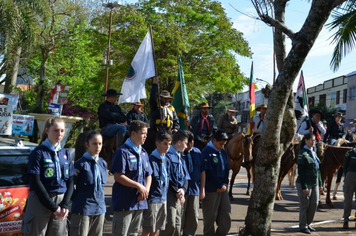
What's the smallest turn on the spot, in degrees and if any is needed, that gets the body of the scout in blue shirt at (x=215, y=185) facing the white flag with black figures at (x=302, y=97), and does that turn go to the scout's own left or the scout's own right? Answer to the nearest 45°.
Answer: approximately 90° to the scout's own left

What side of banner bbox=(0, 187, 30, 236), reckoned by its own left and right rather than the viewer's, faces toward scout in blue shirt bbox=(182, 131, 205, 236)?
left

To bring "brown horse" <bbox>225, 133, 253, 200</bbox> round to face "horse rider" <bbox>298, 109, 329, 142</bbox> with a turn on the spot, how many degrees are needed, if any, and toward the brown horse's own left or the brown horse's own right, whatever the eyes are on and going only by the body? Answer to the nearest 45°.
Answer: approximately 90° to the brown horse's own left

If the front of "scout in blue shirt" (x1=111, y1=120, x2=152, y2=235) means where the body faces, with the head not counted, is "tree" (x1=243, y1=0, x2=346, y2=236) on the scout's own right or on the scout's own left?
on the scout's own left

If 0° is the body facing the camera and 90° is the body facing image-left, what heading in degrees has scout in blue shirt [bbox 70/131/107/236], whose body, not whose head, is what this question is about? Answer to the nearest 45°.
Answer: approximately 315°
